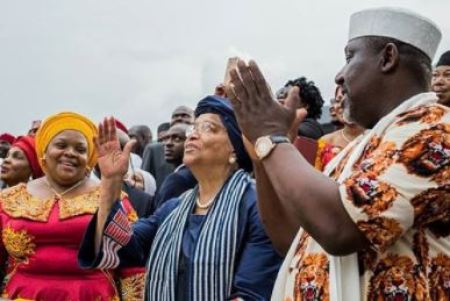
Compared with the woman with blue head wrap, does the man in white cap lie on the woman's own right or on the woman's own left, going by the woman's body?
on the woman's own left

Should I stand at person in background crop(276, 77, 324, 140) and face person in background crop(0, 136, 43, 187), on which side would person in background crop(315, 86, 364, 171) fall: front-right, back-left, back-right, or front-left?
back-left

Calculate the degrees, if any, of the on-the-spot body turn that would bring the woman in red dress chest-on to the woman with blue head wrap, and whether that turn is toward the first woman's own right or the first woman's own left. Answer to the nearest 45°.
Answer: approximately 45° to the first woman's own left

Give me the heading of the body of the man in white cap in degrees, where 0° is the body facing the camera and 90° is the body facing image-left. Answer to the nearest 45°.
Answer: approximately 90°

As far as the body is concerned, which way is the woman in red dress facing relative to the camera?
toward the camera

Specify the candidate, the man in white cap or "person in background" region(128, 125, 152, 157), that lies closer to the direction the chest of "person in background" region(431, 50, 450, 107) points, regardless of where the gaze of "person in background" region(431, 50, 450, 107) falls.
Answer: the man in white cap

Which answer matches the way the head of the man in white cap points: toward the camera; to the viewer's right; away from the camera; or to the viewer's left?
to the viewer's left

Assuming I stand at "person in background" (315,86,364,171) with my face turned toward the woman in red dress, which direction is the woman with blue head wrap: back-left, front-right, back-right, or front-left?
front-left

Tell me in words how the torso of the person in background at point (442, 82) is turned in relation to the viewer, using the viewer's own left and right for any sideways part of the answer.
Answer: facing the viewer and to the left of the viewer

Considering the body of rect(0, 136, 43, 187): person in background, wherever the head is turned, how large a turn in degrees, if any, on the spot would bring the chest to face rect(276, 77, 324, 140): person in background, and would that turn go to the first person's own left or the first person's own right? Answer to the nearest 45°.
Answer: approximately 90° to the first person's own left

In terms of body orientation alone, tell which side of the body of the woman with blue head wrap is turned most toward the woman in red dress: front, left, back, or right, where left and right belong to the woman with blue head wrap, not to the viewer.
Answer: right

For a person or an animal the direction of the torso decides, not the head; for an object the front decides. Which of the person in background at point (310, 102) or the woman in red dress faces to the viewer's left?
the person in background
